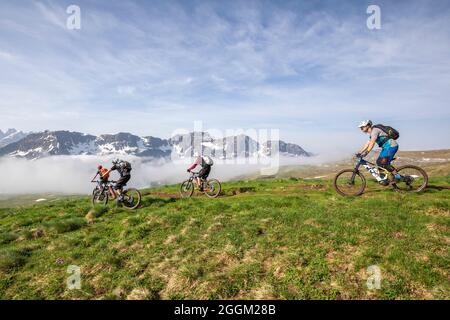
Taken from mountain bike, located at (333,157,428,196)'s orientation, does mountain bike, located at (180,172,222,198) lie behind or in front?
in front

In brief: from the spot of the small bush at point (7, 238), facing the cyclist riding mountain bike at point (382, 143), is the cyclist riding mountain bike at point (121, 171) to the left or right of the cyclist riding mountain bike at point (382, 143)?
left

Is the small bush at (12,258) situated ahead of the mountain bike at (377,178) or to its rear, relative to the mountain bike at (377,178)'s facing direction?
ahead

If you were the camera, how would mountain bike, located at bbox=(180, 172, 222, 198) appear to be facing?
facing to the left of the viewer

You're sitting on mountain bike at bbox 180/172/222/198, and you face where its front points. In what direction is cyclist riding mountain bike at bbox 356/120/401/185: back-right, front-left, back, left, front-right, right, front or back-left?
back-left

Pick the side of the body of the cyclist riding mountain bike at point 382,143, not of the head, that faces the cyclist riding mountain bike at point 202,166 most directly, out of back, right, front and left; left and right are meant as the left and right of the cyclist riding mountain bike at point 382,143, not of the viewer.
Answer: front

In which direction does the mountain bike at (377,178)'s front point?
to the viewer's left

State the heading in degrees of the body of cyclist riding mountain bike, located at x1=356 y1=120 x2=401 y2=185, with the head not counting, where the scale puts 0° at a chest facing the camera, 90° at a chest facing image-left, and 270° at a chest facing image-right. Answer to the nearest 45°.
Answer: approximately 90°

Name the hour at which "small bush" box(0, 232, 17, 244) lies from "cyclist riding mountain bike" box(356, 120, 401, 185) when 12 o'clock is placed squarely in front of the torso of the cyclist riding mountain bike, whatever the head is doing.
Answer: The small bush is roughly at 11 o'clock from the cyclist riding mountain bike.
